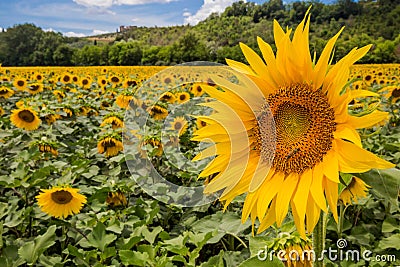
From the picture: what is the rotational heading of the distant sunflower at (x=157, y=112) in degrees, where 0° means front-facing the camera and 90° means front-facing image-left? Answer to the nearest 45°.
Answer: approximately 0°

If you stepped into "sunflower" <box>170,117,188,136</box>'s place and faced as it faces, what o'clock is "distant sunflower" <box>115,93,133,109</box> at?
The distant sunflower is roughly at 5 o'clock from the sunflower.

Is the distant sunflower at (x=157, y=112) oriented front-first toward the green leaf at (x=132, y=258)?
yes

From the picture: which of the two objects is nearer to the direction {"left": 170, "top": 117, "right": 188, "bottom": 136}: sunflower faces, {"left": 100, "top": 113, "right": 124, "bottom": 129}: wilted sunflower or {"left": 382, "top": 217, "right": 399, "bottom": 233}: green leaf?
the green leaf

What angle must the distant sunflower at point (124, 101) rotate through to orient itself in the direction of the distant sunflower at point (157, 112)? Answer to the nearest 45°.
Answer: approximately 45° to its left

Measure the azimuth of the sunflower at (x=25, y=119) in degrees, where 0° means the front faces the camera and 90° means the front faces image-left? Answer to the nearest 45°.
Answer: approximately 0°
